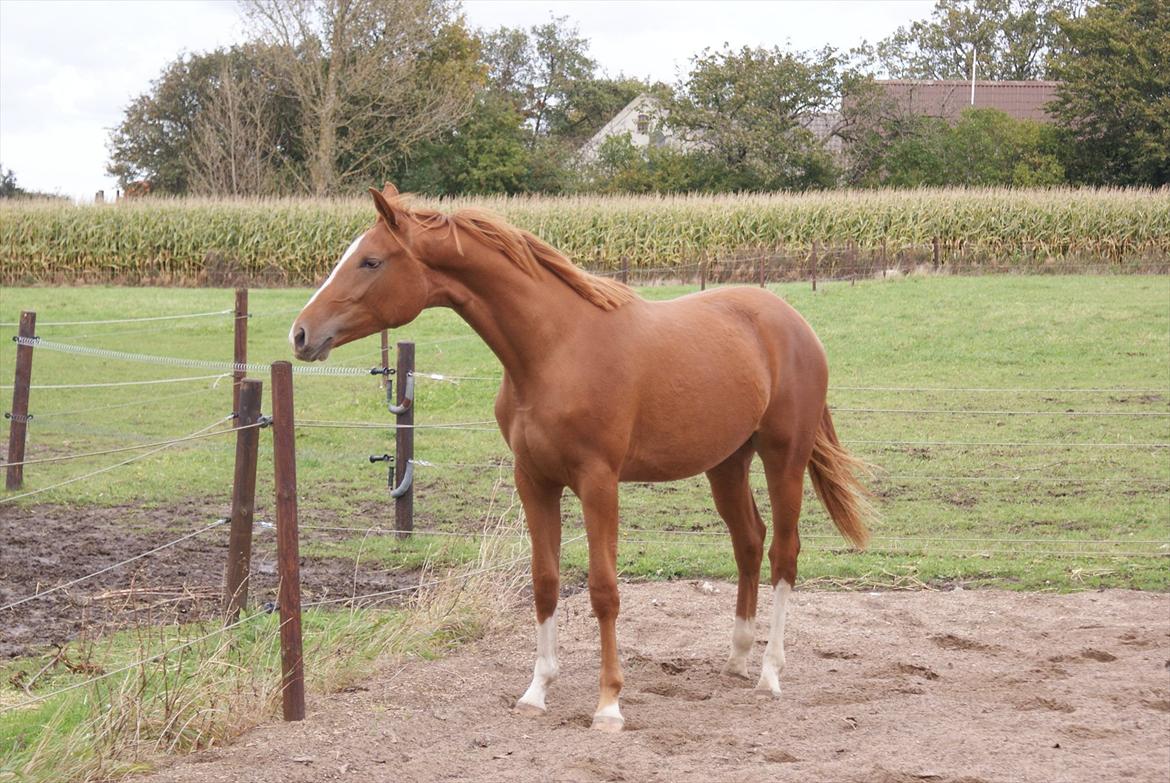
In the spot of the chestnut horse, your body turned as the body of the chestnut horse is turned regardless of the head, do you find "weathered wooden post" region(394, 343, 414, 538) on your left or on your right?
on your right

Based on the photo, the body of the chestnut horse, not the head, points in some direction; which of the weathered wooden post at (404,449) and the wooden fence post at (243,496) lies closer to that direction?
the wooden fence post

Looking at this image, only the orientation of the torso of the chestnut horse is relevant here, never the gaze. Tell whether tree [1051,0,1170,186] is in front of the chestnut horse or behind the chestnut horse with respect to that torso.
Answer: behind

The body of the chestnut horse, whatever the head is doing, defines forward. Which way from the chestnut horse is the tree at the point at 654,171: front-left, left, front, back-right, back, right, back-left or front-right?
back-right

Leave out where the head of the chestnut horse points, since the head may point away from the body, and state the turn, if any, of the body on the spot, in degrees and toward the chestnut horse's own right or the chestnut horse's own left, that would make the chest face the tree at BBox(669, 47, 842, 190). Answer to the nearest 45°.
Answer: approximately 135° to the chestnut horse's own right

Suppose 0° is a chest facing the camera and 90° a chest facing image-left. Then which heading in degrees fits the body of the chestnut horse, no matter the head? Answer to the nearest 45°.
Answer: approximately 45°

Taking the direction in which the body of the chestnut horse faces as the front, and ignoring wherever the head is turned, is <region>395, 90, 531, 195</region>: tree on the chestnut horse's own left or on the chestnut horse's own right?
on the chestnut horse's own right
